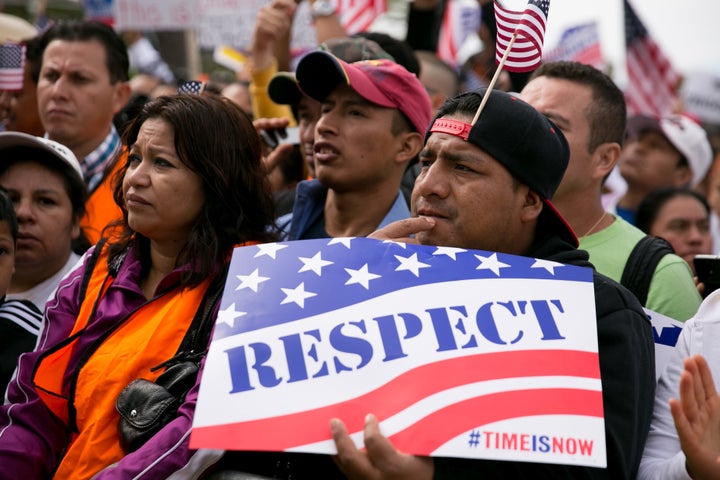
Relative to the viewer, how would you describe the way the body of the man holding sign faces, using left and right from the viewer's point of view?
facing the viewer and to the left of the viewer

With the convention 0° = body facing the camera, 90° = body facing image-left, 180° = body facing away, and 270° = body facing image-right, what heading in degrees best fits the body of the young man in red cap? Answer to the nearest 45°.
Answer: approximately 45°

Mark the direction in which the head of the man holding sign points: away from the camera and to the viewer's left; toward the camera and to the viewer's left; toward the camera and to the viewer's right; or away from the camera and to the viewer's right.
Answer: toward the camera and to the viewer's left

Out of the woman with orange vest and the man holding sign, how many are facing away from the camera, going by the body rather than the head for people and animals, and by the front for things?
0

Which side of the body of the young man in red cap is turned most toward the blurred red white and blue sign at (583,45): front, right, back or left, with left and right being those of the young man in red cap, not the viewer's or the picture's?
back

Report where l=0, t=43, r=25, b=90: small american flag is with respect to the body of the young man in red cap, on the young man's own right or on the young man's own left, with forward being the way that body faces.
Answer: on the young man's own right

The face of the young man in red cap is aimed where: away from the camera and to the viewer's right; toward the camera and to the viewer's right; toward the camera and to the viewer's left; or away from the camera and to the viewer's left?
toward the camera and to the viewer's left

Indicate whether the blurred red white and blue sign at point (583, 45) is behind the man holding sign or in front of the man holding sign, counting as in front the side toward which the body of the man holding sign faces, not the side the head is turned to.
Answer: behind

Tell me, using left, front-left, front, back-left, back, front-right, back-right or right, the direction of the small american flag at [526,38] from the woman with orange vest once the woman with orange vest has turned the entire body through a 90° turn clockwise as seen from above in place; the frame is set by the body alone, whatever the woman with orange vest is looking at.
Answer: back-right

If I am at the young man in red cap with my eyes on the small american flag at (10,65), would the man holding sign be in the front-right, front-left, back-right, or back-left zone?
back-left
